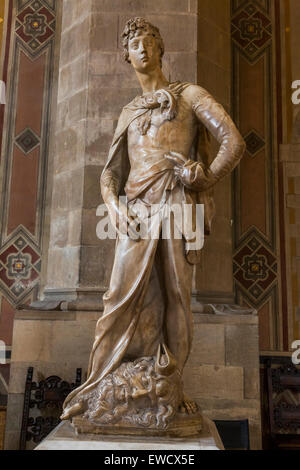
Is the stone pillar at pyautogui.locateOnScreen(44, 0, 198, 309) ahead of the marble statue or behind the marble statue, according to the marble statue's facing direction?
behind

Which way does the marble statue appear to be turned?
toward the camera
